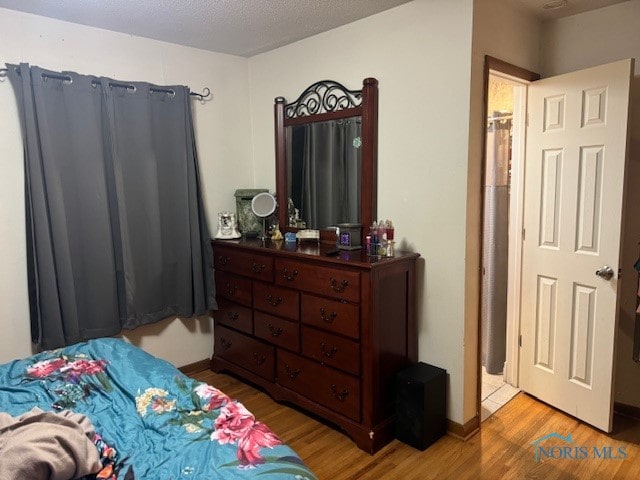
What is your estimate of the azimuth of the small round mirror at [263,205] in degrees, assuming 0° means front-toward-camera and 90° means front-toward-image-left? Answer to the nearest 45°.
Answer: approximately 0°

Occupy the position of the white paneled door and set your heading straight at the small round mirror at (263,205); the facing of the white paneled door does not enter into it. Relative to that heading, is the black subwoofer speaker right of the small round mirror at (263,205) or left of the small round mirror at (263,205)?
left

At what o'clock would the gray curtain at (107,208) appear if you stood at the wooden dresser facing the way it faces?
The gray curtain is roughly at 2 o'clock from the wooden dresser.

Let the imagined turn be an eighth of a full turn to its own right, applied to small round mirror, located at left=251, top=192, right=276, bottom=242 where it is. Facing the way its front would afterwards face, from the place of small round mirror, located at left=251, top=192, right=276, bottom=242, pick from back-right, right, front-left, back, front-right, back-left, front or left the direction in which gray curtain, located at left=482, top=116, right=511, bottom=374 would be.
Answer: back-left

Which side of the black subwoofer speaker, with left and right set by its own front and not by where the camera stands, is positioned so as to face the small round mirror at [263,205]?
right

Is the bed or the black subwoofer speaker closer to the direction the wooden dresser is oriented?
the bed

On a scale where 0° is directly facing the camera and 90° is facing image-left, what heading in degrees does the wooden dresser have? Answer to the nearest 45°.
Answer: approximately 45°
